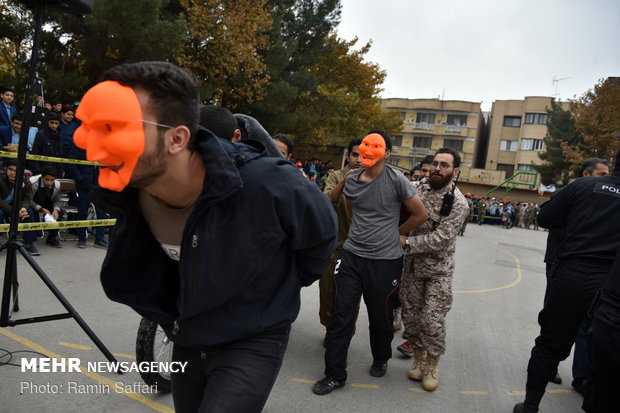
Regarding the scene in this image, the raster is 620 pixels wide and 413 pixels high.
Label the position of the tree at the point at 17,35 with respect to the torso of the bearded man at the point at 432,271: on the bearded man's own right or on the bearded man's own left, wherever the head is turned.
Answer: on the bearded man's own right

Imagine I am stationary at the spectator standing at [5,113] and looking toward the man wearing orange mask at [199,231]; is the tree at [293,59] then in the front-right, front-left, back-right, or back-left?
back-left

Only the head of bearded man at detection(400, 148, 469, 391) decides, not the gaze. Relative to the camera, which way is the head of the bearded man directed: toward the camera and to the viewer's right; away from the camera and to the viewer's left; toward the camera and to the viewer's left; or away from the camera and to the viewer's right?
toward the camera and to the viewer's left

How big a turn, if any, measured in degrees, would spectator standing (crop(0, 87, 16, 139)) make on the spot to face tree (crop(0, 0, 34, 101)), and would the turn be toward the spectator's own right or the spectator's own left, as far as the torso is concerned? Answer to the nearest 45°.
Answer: approximately 135° to the spectator's own left

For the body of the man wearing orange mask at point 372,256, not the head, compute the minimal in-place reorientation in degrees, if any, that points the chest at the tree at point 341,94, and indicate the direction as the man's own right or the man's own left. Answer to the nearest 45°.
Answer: approximately 135° to the man's own right

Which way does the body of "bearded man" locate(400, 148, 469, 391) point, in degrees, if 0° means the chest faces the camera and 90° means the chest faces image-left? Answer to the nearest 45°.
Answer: approximately 45°

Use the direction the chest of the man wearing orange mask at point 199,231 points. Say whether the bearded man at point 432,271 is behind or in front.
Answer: behind

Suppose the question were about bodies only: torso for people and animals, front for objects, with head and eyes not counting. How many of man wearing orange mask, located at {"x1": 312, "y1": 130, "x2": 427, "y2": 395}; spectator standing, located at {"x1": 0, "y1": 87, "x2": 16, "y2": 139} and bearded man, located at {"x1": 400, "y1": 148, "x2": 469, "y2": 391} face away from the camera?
0

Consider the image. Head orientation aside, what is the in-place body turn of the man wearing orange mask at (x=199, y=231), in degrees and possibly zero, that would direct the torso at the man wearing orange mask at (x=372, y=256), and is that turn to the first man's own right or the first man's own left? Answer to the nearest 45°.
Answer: approximately 180°

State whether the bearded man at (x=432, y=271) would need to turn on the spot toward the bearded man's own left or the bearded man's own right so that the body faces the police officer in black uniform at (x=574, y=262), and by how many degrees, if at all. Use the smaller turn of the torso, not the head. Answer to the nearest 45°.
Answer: approximately 90° to the bearded man's own left

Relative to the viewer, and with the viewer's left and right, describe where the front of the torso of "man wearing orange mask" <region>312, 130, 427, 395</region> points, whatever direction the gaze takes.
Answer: facing the viewer and to the left of the viewer

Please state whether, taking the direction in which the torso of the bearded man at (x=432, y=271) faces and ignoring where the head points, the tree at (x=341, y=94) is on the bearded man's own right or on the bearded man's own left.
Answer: on the bearded man's own right

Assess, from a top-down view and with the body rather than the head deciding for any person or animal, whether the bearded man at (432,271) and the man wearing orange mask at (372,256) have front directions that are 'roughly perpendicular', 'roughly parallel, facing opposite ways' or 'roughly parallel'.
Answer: roughly parallel

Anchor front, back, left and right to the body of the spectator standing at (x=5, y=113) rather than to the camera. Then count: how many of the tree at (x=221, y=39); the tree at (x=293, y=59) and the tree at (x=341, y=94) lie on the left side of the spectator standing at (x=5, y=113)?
3
